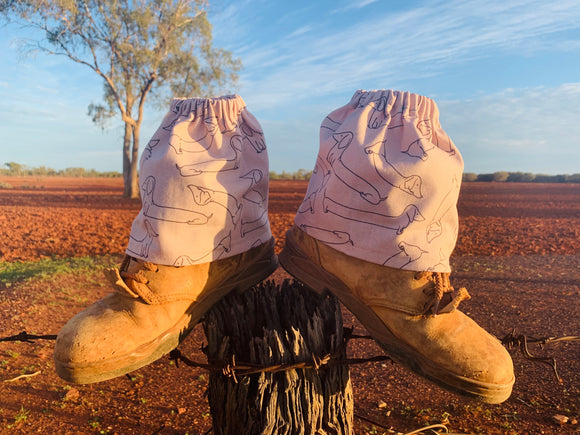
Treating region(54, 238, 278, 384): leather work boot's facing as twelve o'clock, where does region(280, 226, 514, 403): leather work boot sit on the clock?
region(280, 226, 514, 403): leather work boot is roughly at 8 o'clock from region(54, 238, 278, 384): leather work boot.

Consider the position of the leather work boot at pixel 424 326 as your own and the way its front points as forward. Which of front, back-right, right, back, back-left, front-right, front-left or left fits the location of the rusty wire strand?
back-right

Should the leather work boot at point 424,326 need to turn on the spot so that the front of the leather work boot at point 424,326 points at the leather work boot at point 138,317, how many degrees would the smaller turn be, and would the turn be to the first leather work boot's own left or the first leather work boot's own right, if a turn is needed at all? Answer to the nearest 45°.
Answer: approximately 135° to the first leather work boot's own right

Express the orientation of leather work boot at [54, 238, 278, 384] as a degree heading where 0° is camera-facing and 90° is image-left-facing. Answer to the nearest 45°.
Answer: approximately 45°
